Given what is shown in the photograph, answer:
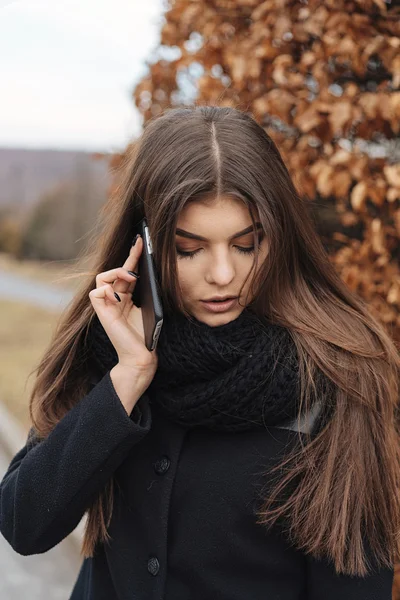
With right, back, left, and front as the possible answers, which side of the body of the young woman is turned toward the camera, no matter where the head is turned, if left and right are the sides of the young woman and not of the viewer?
front
